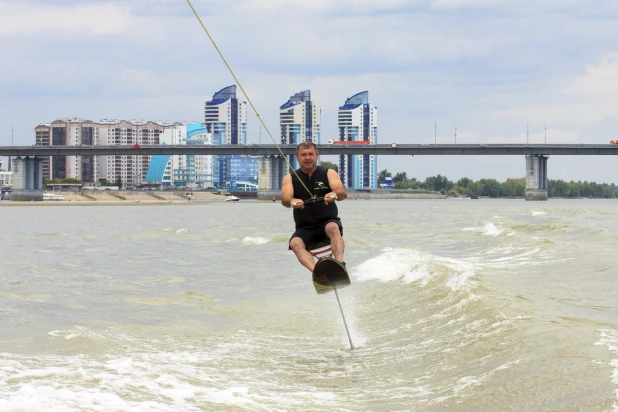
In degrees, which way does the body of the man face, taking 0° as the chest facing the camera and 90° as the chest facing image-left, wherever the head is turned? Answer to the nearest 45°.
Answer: approximately 0°
